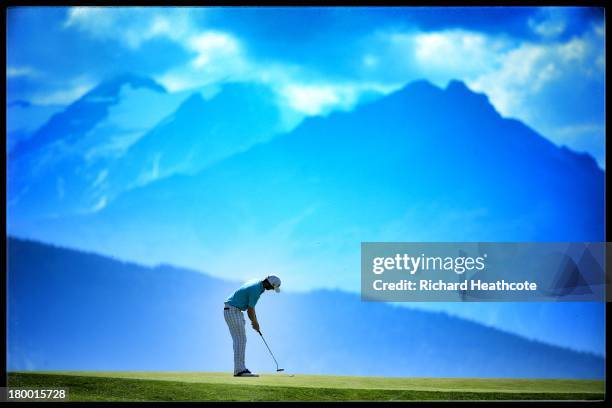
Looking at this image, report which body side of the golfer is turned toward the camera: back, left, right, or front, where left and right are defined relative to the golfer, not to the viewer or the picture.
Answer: right

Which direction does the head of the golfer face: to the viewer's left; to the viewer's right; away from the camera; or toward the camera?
to the viewer's right
